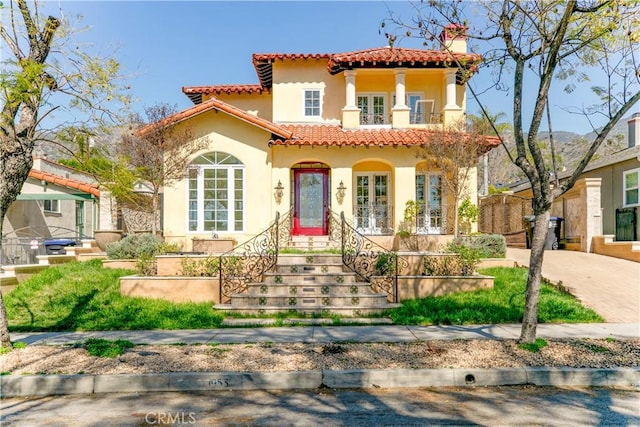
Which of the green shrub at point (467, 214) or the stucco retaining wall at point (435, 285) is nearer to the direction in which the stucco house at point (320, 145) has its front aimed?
the stucco retaining wall

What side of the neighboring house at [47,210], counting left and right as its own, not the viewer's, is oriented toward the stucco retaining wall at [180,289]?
front

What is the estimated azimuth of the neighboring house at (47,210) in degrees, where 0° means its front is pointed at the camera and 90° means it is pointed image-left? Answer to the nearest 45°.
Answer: approximately 0°

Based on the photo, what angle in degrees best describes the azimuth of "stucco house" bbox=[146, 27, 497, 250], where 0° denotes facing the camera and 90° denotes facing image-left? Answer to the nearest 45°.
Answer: approximately 0°

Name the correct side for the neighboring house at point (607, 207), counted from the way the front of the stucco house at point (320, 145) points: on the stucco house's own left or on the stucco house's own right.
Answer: on the stucco house's own left

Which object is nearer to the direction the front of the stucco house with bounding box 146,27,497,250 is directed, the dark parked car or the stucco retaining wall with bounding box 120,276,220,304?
the stucco retaining wall

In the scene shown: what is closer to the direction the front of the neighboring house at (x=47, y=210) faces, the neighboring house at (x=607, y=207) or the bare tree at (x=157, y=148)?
the bare tree

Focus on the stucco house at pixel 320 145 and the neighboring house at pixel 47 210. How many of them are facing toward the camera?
2

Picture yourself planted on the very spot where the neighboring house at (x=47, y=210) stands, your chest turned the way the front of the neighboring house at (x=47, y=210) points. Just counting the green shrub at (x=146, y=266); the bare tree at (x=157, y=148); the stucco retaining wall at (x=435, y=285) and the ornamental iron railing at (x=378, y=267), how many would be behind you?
0

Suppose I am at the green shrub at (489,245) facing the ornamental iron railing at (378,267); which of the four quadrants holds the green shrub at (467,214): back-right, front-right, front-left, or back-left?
back-right

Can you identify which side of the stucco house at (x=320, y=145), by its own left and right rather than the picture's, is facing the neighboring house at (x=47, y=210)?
right

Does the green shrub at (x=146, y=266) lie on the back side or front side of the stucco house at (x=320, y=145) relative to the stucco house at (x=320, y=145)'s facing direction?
on the front side

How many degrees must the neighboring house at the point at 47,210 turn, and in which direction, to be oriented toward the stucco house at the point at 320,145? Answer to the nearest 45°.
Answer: approximately 45° to its left
